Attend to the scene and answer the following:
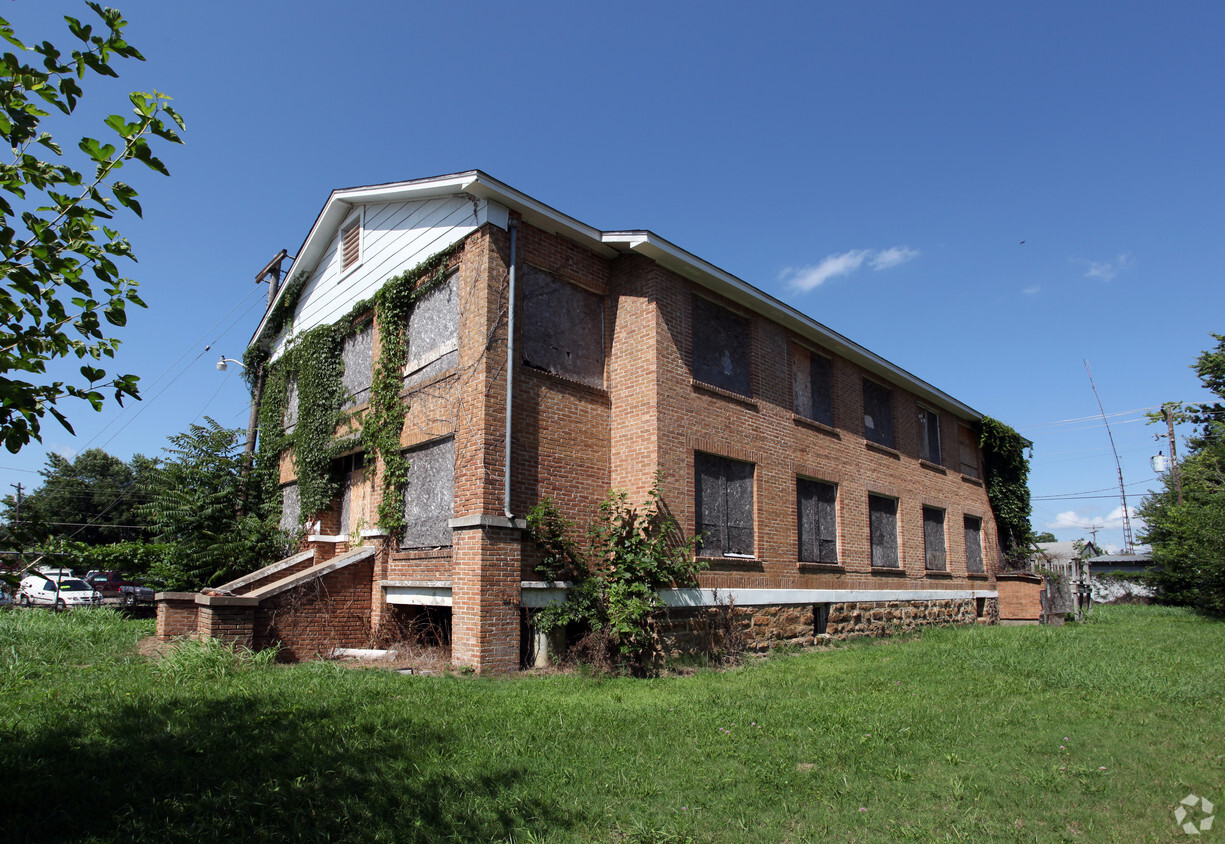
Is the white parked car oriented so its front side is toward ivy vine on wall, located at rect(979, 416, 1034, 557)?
yes

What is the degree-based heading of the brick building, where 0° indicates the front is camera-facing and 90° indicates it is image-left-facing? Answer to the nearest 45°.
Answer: approximately 45°

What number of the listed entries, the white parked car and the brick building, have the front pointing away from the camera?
0

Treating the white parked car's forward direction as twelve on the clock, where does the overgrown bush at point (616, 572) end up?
The overgrown bush is roughly at 1 o'clock from the white parked car.

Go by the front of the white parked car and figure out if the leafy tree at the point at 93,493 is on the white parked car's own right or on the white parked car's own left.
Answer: on the white parked car's own left

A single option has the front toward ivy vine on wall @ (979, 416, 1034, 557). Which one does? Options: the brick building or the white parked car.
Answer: the white parked car

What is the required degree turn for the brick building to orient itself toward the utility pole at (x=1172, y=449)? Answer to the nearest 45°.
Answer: approximately 180°

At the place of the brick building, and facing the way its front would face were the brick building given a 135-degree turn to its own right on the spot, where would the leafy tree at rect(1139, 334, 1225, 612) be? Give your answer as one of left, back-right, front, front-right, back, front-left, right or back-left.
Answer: front-right
